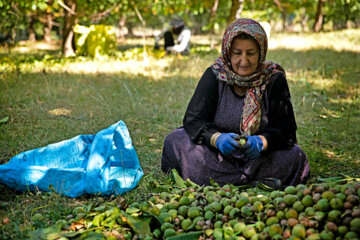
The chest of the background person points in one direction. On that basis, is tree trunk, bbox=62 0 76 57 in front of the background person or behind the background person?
in front

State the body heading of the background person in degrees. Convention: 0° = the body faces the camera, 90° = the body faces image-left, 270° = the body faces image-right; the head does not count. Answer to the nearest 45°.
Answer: approximately 45°

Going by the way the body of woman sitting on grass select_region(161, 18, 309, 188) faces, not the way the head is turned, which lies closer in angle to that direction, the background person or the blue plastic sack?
the blue plastic sack

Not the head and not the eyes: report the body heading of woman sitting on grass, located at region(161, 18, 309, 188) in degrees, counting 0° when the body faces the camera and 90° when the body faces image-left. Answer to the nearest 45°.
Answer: approximately 0°

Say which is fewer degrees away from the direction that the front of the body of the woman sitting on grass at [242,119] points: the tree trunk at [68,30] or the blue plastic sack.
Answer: the blue plastic sack

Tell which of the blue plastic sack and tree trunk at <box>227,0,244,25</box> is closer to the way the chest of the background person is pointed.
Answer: the blue plastic sack

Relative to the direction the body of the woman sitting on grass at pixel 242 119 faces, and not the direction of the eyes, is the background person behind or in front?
behind

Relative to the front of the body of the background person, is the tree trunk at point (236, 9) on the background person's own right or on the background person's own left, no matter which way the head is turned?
on the background person's own left

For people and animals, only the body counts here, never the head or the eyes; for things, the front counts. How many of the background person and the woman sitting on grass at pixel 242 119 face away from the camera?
0

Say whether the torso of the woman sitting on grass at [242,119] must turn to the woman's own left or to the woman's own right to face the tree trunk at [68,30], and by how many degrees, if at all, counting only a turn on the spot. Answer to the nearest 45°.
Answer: approximately 135° to the woman's own right

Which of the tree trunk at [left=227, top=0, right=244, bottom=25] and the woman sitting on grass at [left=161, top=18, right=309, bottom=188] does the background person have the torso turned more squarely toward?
the woman sitting on grass

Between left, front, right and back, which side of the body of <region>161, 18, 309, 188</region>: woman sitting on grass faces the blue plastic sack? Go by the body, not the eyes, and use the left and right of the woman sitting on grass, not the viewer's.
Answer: right

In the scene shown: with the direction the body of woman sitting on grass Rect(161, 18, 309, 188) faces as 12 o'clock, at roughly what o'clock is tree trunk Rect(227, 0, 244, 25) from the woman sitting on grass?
The tree trunk is roughly at 6 o'clock from the woman sitting on grass.
